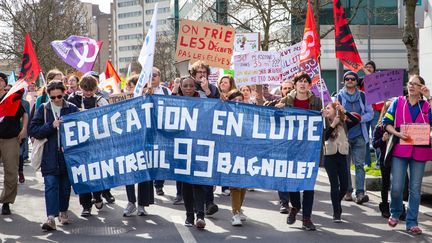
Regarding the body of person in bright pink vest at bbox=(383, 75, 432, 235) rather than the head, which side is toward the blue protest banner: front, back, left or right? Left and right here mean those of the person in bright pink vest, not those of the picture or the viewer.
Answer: right

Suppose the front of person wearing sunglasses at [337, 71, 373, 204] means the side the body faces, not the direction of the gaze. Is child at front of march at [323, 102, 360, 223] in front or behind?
in front

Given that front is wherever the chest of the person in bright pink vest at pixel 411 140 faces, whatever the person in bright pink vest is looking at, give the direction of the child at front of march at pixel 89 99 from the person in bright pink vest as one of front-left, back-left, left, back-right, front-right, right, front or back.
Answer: right

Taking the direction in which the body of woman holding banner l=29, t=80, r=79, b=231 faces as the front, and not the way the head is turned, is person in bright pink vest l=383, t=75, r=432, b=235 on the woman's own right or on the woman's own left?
on the woman's own left

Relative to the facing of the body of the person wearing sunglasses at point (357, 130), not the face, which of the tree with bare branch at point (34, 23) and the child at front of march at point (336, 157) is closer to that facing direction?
the child at front of march

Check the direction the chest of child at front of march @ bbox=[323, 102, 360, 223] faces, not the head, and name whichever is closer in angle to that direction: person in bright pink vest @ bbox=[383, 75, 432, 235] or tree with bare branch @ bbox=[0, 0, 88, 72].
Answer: the person in bright pink vest

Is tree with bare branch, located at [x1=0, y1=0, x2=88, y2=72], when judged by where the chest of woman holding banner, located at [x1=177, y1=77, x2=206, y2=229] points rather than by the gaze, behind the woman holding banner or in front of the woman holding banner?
behind

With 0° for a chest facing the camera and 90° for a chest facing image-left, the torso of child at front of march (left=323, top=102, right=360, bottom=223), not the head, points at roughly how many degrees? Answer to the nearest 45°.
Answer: approximately 0°

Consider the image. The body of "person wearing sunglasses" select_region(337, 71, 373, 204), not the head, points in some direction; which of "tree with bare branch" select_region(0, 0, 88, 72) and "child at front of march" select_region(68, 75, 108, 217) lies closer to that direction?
the child at front of march
